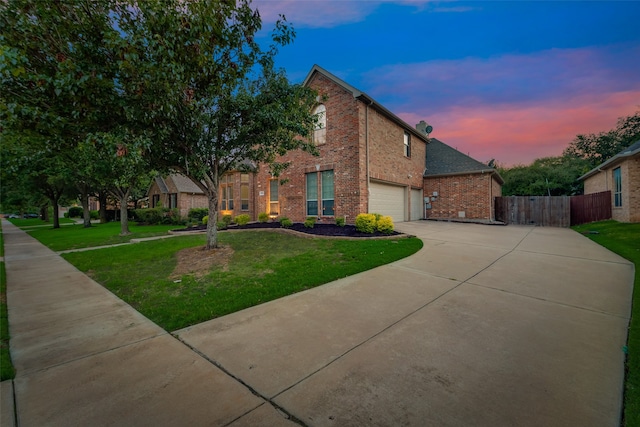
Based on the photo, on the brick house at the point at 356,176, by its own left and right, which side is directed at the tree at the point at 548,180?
back

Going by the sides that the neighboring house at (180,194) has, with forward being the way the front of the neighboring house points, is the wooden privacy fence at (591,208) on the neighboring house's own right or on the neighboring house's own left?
on the neighboring house's own left

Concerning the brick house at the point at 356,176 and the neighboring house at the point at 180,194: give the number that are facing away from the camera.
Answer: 0

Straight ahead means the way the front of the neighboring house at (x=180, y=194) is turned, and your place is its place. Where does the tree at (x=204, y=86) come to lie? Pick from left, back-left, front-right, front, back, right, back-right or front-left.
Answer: front-left

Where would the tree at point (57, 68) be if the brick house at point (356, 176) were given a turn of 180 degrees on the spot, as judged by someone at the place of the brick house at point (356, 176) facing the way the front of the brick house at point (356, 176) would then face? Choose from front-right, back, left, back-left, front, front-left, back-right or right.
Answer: back

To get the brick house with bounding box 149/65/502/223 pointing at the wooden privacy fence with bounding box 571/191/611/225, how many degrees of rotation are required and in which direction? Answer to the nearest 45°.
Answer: approximately 135° to its left

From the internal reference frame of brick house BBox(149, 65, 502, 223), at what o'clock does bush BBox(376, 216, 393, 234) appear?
The bush is roughly at 10 o'clock from the brick house.

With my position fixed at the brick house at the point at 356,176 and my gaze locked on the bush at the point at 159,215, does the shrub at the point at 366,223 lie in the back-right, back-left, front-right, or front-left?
back-left

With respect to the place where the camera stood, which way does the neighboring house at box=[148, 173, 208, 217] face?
facing the viewer and to the left of the viewer

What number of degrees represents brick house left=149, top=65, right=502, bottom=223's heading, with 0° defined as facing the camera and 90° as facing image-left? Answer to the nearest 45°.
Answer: approximately 45°

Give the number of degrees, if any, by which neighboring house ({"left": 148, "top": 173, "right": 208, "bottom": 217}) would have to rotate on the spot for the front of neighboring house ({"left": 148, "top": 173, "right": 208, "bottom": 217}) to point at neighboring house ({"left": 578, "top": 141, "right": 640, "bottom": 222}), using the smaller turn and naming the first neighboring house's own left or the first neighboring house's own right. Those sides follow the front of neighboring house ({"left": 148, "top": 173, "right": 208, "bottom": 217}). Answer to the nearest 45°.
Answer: approximately 90° to the first neighboring house's own left

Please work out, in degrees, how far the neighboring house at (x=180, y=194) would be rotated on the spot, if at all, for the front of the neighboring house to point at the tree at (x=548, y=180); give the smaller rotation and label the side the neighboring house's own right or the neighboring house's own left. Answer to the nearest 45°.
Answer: approximately 135° to the neighboring house's own left

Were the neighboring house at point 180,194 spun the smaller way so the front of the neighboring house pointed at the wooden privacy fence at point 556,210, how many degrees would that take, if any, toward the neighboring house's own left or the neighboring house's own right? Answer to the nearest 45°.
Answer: approximately 90° to the neighboring house's own left

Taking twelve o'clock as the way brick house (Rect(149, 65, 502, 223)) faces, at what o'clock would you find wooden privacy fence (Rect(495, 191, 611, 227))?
The wooden privacy fence is roughly at 7 o'clock from the brick house.
